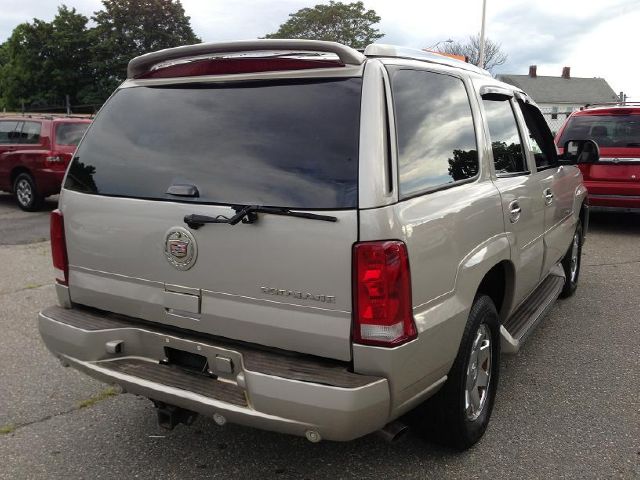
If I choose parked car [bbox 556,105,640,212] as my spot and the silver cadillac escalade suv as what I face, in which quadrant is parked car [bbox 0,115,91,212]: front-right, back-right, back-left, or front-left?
front-right

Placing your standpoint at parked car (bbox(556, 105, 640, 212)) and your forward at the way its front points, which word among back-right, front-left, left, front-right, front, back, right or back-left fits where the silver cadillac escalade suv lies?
back

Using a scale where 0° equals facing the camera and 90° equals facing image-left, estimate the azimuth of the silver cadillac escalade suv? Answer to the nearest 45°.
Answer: approximately 225°

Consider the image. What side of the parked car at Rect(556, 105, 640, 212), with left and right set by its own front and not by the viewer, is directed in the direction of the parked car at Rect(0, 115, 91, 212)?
left

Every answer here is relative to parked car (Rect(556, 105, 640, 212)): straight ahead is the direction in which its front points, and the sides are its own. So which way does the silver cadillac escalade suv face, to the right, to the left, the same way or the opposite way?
the same way

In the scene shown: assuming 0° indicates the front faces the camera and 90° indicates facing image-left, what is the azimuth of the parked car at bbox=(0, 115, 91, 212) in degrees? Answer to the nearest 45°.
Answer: approximately 135°

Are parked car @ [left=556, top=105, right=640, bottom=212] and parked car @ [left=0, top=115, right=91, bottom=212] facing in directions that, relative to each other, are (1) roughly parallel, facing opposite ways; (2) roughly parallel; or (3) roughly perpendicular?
roughly perpendicular

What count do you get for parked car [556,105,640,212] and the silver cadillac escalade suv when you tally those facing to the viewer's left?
0

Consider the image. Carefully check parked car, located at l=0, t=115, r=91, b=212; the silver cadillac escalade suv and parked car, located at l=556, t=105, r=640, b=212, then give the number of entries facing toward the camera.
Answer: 0

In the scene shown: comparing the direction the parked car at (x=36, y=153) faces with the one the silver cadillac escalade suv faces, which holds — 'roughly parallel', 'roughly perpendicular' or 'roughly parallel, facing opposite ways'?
roughly perpendicular

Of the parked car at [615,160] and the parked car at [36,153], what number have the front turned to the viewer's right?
0

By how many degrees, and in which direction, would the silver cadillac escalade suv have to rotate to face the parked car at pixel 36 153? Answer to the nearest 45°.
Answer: approximately 90° to its left

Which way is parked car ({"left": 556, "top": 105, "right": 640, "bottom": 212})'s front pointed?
away from the camera

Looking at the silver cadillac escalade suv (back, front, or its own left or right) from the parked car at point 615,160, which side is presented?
front

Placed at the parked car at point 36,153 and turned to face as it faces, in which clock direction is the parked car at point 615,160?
the parked car at point 615,160 is roughly at 6 o'clock from the parked car at point 36,153.
